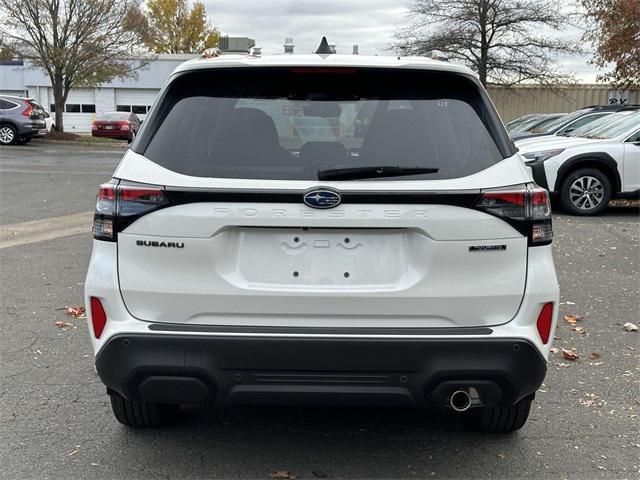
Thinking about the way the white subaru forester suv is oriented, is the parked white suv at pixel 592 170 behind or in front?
in front

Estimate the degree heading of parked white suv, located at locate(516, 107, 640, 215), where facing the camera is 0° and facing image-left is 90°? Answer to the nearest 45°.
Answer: approximately 45°

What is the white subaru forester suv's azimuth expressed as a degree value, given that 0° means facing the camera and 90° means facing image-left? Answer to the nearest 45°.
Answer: approximately 180°

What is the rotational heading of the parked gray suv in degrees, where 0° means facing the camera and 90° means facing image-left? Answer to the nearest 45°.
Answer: approximately 135°

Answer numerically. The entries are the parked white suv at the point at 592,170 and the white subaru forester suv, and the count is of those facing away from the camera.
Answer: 1

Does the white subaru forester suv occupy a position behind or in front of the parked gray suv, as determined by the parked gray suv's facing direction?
behind

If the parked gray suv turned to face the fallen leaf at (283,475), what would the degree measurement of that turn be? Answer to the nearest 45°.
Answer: approximately 135° to its left

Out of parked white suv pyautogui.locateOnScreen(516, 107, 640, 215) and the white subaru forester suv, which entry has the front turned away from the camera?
the white subaru forester suv

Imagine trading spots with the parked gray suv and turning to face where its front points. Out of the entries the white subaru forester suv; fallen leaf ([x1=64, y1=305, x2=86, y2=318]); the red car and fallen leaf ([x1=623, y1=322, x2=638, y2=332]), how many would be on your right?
1

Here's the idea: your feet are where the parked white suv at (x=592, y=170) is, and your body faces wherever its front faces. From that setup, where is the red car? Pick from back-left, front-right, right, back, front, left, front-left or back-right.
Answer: right

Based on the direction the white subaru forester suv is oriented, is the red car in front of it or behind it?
in front

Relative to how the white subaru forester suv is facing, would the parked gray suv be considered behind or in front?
in front
